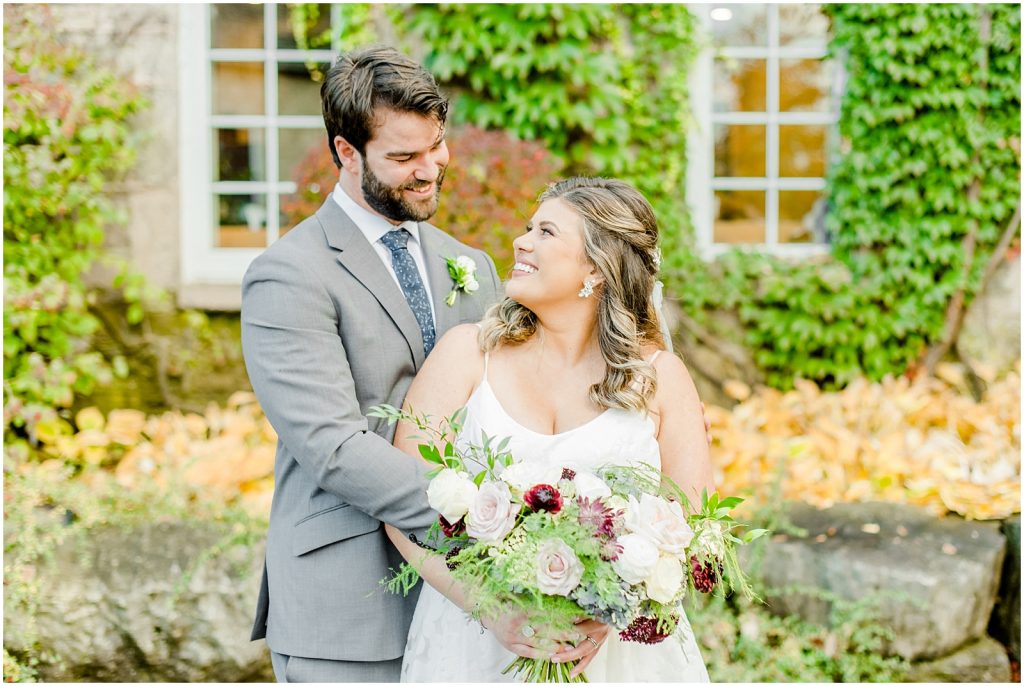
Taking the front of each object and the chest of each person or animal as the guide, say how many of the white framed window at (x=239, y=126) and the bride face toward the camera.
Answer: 2

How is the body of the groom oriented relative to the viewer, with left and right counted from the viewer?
facing the viewer and to the right of the viewer

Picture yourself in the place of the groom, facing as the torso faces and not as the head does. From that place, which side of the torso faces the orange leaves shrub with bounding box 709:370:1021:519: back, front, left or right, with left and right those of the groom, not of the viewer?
left

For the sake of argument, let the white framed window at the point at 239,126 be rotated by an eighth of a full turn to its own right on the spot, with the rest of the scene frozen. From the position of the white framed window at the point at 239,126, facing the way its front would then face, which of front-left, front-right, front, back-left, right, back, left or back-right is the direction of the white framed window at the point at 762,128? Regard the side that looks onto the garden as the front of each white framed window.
back-left

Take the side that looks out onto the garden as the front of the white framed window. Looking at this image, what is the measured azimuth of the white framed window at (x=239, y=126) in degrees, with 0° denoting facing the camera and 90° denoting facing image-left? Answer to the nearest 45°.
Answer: approximately 0°

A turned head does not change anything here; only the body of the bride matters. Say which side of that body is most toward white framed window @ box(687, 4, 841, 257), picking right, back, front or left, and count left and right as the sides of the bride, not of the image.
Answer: back

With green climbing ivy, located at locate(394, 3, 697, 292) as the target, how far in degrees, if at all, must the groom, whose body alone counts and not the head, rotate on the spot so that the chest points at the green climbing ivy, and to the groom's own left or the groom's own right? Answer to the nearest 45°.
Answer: approximately 135° to the groom's own left

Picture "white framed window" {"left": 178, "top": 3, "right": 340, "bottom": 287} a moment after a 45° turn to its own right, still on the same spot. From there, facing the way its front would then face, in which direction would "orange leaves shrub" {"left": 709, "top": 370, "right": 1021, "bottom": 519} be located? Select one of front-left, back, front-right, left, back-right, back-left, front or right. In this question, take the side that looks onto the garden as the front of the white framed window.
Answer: left
